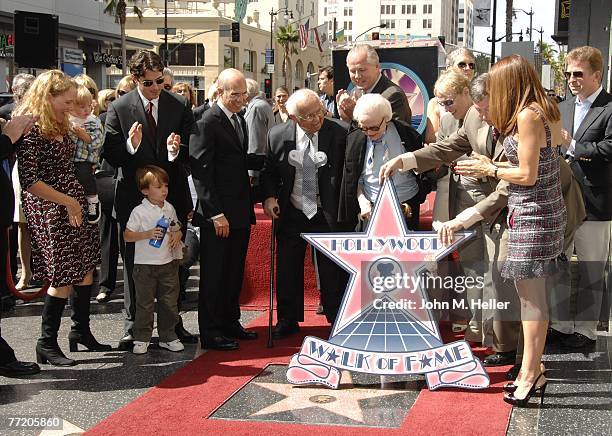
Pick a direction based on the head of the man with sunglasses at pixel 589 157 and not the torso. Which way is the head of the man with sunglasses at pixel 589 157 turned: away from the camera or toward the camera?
toward the camera

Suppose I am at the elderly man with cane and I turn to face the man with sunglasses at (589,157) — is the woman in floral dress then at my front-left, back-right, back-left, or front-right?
back-right

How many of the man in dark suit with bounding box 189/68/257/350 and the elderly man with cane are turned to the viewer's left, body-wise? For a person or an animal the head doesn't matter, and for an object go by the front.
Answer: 0

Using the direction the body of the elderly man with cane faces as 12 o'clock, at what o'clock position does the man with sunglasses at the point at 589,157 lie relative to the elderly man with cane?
The man with sunglasses is roughly at 9 o'clock from the elderly man with cane.

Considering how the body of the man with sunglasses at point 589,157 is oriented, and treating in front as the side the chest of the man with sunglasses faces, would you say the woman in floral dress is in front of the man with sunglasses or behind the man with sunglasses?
in front

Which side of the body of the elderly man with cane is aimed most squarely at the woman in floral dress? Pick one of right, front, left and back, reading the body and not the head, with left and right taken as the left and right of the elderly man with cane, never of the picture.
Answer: right

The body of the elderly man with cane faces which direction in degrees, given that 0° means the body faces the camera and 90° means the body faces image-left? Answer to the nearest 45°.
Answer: approximately 0°

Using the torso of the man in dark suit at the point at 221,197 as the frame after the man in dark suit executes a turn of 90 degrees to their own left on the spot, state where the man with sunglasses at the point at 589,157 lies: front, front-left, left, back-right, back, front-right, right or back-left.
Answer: front-right

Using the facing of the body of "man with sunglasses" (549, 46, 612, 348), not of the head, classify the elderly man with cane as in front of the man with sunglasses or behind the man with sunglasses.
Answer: in front

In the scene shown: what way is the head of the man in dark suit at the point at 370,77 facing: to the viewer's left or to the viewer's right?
to the viewer's left

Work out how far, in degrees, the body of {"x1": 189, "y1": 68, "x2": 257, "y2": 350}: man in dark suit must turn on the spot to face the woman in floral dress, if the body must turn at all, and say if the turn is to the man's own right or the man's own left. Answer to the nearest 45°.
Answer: approximately 135° to the man's own right

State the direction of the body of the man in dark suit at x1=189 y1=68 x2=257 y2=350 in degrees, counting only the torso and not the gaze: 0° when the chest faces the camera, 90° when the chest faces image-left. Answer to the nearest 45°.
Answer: approximately 315°

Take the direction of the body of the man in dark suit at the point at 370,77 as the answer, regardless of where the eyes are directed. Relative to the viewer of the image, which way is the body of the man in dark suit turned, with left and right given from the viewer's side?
facing the viewer and to the left of the viewer

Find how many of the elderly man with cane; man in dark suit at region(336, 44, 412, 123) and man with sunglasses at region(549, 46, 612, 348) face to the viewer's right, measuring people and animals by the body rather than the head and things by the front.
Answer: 0
